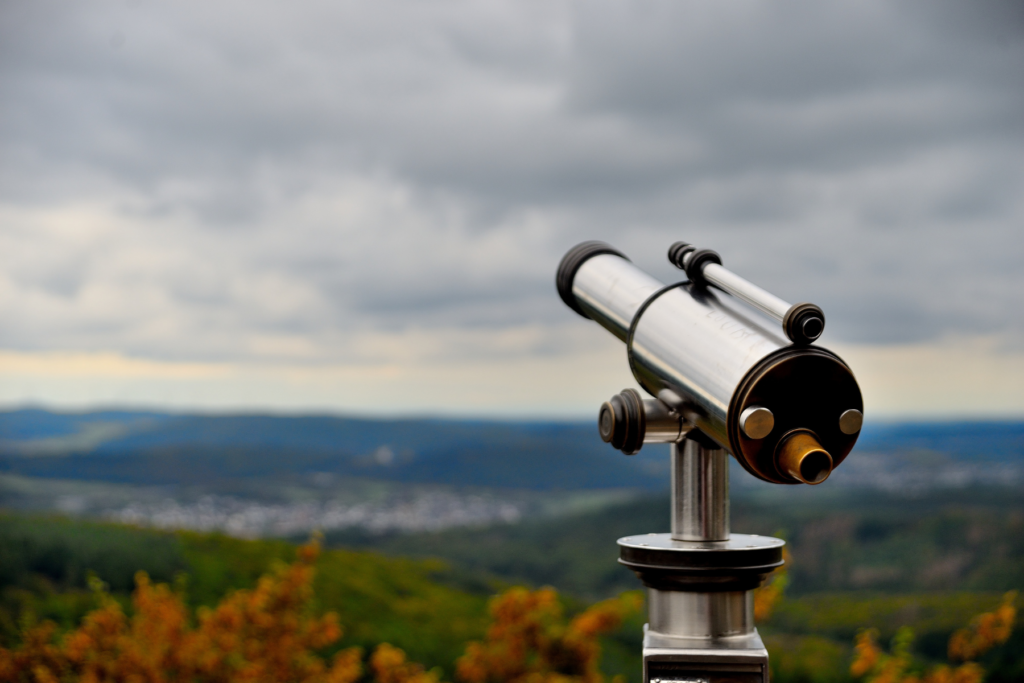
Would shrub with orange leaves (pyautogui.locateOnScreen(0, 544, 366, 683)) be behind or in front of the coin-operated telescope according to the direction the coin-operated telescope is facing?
in front

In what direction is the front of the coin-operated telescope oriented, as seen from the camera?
facing away from the viewer and to the left of the viewer

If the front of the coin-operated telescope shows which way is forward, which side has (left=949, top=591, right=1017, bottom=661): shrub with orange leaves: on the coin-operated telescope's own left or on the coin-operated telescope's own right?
on the coin-operated telescope's own right

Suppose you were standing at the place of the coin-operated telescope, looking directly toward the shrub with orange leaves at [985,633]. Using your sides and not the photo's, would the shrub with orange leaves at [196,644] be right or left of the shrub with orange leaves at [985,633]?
left
